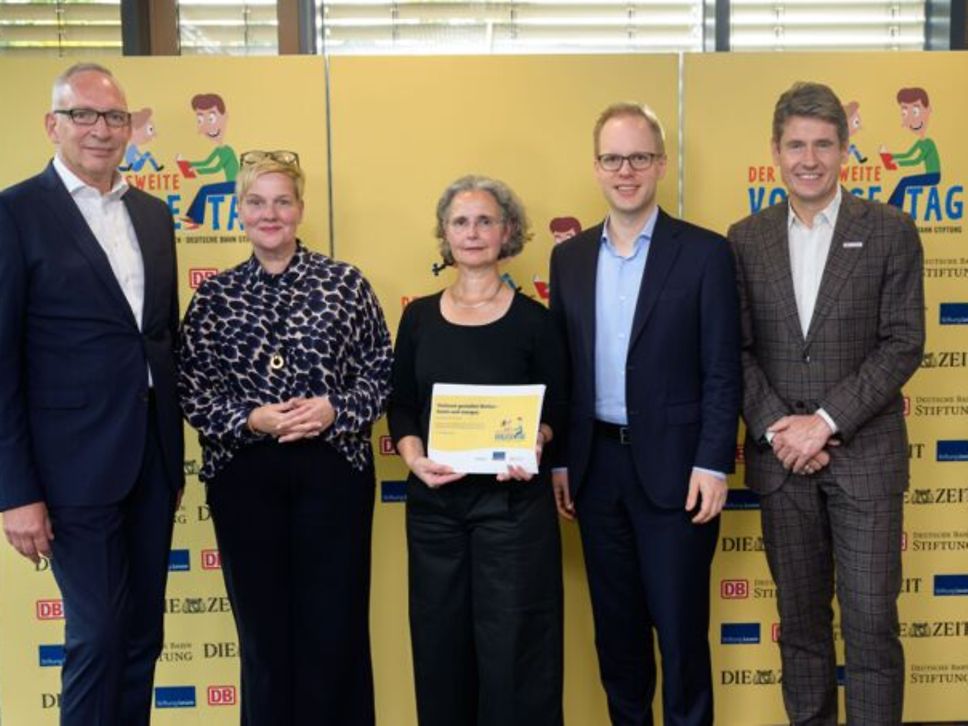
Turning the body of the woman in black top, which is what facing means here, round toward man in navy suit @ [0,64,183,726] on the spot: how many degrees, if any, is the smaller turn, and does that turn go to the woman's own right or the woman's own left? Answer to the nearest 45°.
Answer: approximately 90° to the woman's own right

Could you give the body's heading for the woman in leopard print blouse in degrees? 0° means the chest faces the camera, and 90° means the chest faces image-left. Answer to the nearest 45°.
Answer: approximately 0°

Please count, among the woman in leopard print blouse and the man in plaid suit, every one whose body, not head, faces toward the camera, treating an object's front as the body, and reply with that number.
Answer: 2

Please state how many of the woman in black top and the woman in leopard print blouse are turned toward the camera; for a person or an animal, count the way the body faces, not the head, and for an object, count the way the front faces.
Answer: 2

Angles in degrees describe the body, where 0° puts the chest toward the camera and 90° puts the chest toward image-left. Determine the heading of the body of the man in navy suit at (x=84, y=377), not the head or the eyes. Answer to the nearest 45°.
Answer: approximately 315°
